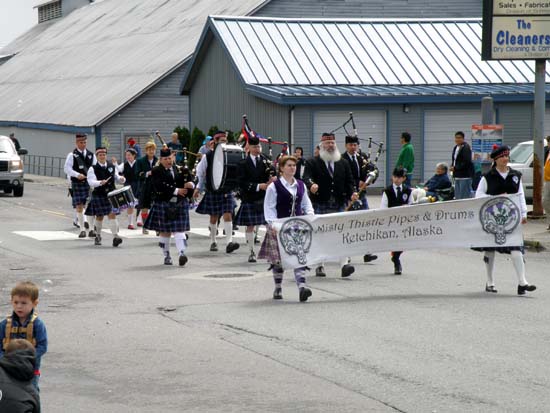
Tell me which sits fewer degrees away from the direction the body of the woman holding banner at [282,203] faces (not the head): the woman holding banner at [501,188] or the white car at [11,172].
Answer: the woman holding banner

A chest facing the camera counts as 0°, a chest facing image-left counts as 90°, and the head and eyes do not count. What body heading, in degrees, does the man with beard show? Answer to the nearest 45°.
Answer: approximately 0°

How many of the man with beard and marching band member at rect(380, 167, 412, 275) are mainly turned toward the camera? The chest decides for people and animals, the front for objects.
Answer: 2

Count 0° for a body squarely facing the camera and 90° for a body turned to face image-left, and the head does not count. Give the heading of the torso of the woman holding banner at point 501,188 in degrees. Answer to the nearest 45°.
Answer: approximately 315°

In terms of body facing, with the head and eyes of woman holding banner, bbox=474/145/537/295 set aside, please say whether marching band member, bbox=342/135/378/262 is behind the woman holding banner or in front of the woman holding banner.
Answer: behind

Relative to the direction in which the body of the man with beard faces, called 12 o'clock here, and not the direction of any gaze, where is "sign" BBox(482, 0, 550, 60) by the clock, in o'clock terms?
The sign is roughly at 7 o'clock from the man with beard.
